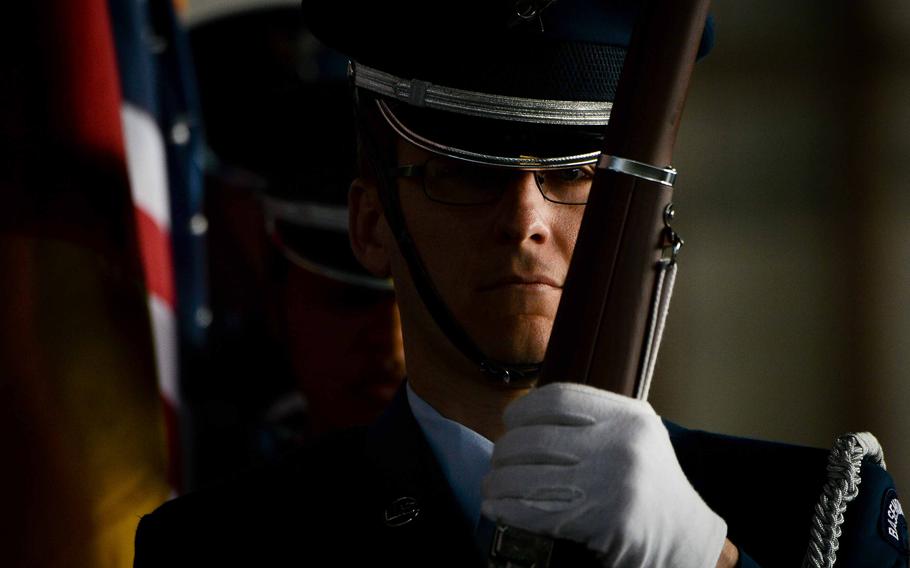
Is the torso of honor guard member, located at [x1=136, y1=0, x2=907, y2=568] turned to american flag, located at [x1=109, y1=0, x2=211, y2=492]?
no

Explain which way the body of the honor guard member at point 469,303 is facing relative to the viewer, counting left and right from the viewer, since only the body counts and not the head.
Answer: facing the viewer
